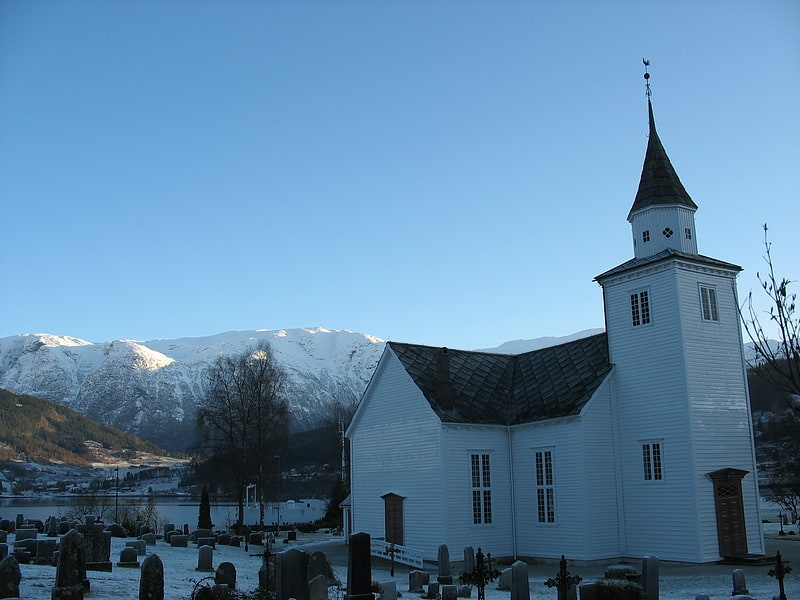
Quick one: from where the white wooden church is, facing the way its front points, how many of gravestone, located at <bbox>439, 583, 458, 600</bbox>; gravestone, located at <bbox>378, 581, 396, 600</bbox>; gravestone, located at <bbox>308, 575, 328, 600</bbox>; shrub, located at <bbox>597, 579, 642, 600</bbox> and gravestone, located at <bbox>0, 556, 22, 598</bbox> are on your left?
0

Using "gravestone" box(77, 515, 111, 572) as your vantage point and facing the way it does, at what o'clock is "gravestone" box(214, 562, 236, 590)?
"gravestone" box(214, 562, 236, 590) is roughly at 11 o'clock from "gravestone" box(77, 515, 111, 572).

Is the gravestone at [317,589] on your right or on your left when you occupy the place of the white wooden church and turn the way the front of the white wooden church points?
on your right

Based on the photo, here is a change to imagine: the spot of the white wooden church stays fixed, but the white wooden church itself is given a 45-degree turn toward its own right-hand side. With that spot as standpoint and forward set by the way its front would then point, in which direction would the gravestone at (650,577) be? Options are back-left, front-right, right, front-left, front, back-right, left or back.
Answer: front

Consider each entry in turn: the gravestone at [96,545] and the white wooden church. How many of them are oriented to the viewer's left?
0

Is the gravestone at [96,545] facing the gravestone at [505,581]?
no

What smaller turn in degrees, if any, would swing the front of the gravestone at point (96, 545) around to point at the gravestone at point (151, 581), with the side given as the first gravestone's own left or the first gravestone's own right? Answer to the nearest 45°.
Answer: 0° — it already faces it

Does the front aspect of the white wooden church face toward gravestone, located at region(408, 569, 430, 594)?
no

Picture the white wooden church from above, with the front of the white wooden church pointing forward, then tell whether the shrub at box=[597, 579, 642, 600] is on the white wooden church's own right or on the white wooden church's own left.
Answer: on the white wooden church's own right

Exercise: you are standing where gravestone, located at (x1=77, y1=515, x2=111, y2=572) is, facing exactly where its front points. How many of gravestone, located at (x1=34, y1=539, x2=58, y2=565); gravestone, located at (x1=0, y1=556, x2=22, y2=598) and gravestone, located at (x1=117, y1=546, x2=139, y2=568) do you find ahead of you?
1

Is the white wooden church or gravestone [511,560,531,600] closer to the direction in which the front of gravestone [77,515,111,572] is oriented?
the gravestone

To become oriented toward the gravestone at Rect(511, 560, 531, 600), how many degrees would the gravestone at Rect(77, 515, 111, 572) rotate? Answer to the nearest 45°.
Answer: approximately 45° to its left

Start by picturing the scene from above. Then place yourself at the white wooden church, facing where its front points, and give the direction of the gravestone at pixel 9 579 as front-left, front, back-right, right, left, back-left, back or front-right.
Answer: right

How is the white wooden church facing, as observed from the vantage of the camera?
facing the viewer and to the right of the viewer

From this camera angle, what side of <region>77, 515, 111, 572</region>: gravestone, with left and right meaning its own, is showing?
front

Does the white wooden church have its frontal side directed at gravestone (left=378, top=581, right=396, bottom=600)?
no

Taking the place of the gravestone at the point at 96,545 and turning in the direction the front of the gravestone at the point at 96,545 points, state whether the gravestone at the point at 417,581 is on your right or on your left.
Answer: on your left
